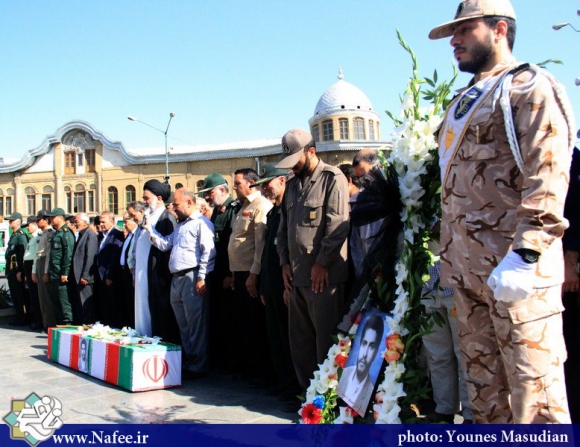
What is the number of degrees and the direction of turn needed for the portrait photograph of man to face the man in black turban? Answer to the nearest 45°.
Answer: approximately 90° to its right

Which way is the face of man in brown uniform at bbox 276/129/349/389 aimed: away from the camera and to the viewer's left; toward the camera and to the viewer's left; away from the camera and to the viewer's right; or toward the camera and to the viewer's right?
toward the camera and to the viewer's left

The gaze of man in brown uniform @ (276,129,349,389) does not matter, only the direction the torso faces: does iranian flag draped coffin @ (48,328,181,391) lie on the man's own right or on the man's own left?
on the man's own right

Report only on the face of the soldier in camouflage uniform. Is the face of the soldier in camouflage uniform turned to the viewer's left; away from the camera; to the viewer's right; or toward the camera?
to the viewer's left

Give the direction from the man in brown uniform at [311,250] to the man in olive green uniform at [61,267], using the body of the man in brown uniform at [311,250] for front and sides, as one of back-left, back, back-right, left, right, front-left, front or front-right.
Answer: right

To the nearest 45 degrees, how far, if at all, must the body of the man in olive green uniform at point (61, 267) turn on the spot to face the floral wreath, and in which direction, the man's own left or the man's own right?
approximately 45° to the man's own left

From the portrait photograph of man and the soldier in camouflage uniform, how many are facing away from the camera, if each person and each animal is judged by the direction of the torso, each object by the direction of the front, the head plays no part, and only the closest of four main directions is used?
0

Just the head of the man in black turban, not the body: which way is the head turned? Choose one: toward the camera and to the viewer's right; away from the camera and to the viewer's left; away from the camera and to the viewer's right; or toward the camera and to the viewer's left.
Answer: toward the camera and to the viewer's left

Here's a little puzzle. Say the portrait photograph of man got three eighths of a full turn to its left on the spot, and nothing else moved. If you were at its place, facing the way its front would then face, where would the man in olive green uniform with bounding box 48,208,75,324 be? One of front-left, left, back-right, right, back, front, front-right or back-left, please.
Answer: back-left

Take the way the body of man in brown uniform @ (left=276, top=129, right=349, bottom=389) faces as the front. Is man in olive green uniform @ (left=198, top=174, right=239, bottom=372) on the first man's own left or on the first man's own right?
on the first man's own right

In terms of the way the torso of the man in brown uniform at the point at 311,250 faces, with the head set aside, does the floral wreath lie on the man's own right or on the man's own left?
on the man's own left

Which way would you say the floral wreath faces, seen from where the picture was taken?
facing the viewer and to the left of the viewer
